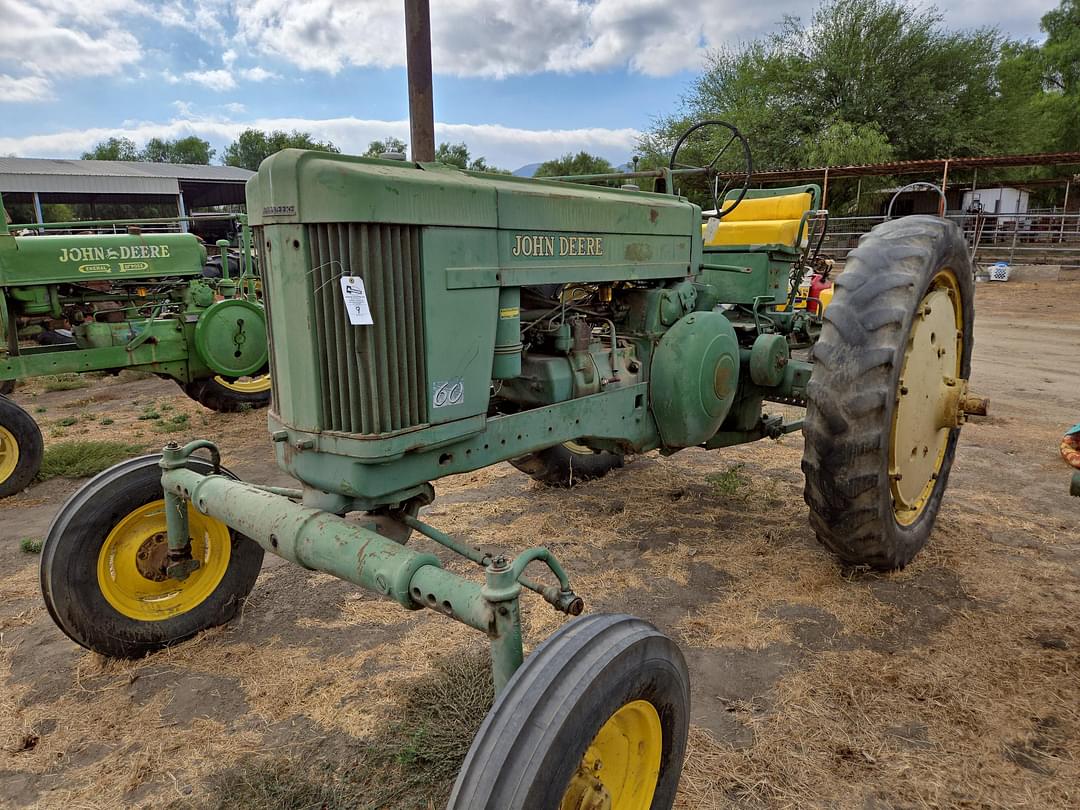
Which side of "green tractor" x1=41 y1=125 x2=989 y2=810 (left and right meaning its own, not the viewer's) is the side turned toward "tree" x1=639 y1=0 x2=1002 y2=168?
back

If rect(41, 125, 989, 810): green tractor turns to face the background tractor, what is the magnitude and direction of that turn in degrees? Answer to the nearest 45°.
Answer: approximately 90° to its right

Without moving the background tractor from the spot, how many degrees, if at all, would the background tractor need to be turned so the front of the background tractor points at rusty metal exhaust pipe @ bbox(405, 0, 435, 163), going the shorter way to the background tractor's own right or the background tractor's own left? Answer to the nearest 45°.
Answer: approximately 135° to the background tractor's own left

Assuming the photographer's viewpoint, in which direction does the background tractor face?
facing to the left of the viewer

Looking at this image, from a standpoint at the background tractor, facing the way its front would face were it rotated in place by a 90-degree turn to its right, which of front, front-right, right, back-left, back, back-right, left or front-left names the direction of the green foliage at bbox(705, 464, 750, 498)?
back-right

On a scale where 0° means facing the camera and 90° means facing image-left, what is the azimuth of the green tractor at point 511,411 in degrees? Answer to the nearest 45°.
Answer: approximately 45°

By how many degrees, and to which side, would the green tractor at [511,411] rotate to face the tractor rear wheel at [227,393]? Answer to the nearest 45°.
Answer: approximately 90° to its right

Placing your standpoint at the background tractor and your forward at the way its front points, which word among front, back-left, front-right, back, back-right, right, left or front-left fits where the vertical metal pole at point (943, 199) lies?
back

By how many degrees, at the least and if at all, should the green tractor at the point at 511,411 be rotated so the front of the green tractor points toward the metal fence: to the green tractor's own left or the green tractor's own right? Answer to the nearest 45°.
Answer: approximately 180°

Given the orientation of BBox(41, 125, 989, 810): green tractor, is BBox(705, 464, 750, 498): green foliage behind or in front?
behind

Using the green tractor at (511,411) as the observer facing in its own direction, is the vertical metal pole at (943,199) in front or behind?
behind
